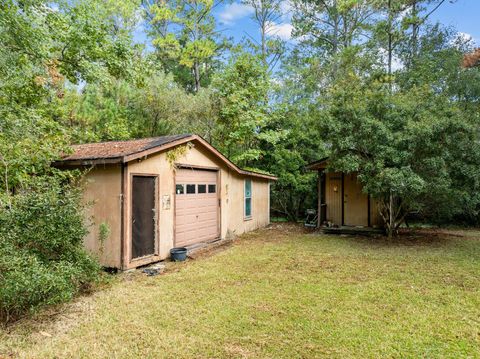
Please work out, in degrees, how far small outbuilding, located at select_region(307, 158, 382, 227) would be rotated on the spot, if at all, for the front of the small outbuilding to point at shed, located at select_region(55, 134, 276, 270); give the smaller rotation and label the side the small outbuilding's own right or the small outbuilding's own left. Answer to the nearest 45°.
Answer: approximately 45° to the small outbuilding's own right

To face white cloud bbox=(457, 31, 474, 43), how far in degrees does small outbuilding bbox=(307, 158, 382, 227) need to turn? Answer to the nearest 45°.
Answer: approximately 135° to its left

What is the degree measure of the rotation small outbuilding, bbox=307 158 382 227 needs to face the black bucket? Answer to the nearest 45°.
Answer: approximately 45° to its right

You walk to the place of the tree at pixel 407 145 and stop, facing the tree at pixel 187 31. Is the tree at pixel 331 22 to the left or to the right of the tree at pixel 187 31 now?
right

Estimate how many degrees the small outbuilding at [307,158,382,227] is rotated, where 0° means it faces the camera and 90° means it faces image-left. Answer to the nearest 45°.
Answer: approximately 0°

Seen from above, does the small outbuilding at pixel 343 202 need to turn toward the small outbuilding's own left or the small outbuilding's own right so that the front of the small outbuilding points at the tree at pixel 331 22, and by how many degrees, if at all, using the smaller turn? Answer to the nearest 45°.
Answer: approximately 180°

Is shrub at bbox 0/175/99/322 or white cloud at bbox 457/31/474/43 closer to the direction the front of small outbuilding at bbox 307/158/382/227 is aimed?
the shrub

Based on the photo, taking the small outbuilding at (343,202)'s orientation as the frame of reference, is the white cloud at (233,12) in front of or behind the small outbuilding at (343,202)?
behind

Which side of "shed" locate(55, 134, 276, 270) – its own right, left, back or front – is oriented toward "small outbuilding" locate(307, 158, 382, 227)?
left

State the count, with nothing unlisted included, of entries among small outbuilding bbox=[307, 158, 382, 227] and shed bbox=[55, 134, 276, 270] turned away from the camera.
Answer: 0
